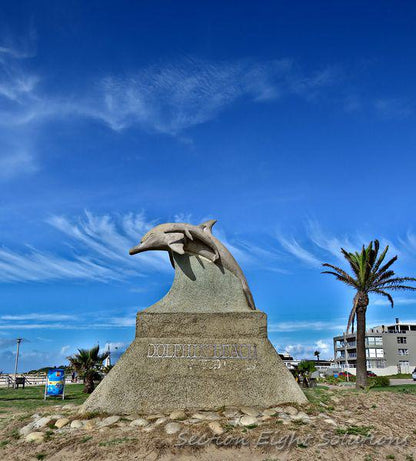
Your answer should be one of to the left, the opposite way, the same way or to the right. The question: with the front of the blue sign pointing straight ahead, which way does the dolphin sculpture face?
to the right

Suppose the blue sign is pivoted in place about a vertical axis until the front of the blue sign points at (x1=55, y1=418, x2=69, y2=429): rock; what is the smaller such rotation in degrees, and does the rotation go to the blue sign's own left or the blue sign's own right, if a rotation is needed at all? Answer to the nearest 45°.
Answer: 0° — it already faces it

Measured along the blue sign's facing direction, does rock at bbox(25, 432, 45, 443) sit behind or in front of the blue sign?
in front

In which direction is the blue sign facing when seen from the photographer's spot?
facing the viewer

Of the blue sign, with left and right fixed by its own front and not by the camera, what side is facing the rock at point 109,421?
front

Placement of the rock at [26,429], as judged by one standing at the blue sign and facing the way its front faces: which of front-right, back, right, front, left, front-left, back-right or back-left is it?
front

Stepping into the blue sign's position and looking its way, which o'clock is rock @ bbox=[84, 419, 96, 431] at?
The rock is roughly at 12 o'clock from the blue sign.

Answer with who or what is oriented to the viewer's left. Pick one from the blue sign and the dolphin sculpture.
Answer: the dolphin sculpture

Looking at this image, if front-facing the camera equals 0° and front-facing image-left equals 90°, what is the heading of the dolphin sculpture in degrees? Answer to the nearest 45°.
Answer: approximately 90°

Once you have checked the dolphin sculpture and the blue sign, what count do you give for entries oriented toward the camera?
1
